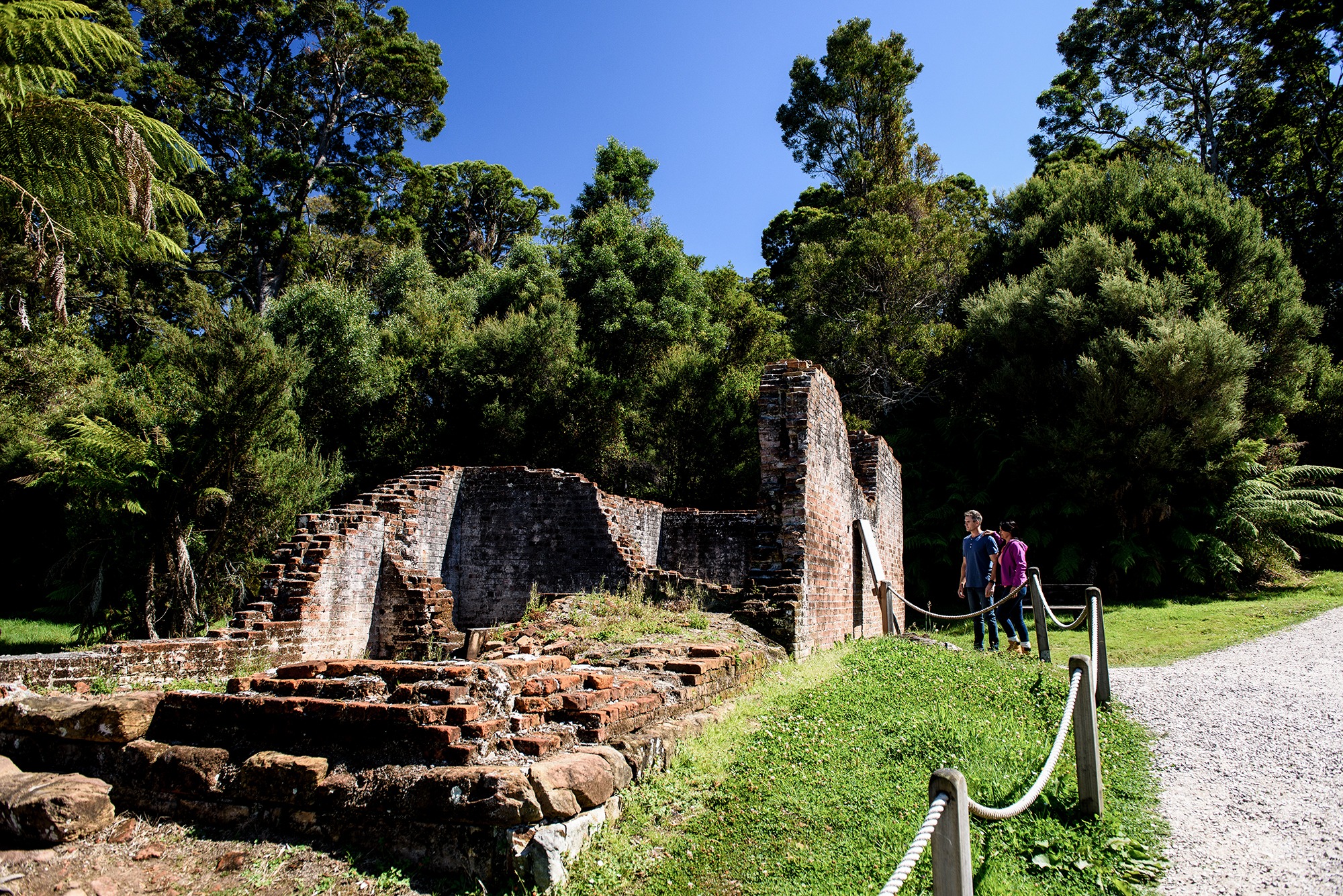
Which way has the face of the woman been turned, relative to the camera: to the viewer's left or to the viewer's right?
to the viewer's left

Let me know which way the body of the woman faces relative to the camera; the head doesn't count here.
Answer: to the viewer's left

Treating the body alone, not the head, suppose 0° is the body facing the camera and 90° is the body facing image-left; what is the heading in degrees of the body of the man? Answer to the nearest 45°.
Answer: approximately 45°

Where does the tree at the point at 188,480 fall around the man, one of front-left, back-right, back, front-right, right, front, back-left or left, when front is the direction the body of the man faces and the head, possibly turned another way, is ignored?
front-right

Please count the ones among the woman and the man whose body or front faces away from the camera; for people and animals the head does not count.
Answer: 0

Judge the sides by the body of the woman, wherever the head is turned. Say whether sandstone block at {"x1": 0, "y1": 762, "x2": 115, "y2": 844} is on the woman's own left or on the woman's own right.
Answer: on the woman's own left

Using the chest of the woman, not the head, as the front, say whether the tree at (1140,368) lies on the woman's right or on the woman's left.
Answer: on the woman's right

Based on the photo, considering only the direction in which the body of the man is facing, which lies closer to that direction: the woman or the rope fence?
the rope fence

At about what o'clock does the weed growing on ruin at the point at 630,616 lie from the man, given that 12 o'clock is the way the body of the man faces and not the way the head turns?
The weed growing on ruin is roughly at 12 o'clock from the man.

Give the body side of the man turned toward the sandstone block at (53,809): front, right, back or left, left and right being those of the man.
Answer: front

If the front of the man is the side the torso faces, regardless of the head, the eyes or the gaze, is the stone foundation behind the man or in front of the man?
in front

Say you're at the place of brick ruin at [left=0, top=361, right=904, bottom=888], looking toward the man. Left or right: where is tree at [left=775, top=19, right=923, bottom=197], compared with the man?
left

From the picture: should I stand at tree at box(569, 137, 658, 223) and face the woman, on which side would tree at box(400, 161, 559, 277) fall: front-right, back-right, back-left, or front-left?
back-right

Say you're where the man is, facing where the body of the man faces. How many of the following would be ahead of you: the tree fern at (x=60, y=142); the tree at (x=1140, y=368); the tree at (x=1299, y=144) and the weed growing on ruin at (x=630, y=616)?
2

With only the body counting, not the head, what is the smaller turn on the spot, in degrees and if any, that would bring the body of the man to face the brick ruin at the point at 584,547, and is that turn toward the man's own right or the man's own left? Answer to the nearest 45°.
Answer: approximately 45° to the man's own right
